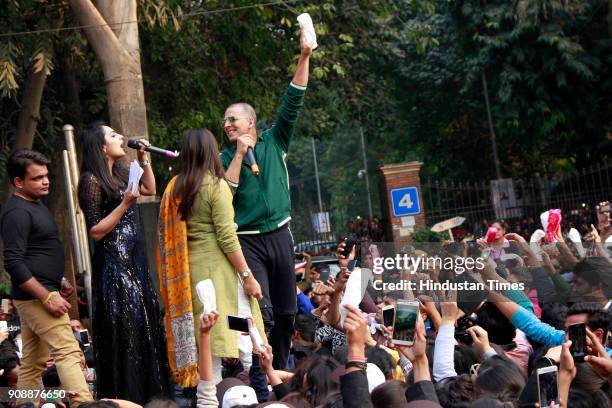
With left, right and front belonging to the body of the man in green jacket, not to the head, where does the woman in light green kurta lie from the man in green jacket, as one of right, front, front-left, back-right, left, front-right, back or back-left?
front

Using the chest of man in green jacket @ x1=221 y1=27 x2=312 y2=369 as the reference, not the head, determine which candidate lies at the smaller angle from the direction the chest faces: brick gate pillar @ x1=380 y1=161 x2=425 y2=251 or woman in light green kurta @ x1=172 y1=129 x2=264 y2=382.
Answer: the woman in light green kurta

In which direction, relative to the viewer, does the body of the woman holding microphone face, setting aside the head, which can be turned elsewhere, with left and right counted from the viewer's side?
facing to the right of the viewer

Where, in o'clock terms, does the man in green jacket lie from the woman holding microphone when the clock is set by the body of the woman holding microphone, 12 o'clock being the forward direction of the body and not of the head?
The man in green jacket is roughly at 12 o'clock from the woman holding microphone.

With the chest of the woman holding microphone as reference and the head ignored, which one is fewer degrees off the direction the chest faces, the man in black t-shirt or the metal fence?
the metal fence

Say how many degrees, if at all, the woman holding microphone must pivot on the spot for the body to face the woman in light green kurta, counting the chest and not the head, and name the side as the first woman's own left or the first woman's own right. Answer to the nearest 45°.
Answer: approximately 45° to the first woman's own right

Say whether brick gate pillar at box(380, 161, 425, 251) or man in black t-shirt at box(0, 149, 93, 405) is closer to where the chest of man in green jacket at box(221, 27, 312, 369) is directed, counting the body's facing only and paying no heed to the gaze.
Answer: the man in black t-shirt

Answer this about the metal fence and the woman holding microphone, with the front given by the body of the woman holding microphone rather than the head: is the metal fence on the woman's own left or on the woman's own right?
on the woman's own left

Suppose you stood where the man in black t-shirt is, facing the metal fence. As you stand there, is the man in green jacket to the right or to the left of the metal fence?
right

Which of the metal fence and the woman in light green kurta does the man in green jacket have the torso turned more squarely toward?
the woman in light green kurta

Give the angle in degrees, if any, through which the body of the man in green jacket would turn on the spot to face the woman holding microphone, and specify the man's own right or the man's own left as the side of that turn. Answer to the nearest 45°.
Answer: approximately 45° to the man's own right

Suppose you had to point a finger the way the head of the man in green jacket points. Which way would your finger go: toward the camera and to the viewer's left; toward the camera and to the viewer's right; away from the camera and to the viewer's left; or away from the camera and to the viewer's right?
toward the camera and to the viewer's left

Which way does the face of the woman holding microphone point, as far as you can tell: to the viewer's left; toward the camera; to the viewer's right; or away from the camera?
to the viewer's right

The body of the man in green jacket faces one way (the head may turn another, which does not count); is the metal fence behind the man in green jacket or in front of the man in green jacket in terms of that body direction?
behind

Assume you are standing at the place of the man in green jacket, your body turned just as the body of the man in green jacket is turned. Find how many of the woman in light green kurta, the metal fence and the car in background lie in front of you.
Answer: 1
